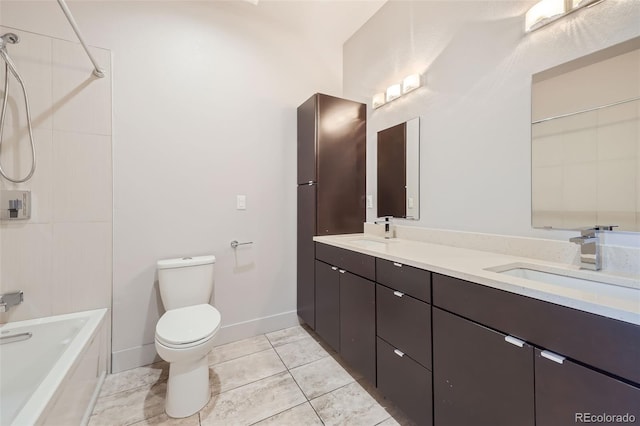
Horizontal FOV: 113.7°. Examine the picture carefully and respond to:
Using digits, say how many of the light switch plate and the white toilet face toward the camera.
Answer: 2

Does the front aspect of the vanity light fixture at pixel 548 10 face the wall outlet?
no

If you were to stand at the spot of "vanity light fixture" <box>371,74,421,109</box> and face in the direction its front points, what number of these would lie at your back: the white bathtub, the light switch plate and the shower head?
0

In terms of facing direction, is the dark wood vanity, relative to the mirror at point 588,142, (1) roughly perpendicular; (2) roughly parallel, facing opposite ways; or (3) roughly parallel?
roughly parallel

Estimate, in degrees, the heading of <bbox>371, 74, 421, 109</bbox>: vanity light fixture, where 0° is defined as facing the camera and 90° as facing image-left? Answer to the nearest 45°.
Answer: approximately 45°

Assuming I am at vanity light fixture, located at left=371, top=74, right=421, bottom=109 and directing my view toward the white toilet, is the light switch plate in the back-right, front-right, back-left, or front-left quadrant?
front-right

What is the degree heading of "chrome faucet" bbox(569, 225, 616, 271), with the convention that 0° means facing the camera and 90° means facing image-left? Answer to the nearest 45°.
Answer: approximately 45°

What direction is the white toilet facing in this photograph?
toward the camera

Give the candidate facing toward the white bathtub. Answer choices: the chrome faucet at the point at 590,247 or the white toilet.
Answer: the chrome faucet

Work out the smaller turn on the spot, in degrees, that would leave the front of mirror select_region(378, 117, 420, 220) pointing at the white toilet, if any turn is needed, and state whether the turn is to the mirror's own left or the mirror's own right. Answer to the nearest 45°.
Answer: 0° — it already faces it

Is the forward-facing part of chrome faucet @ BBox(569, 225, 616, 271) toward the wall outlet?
no

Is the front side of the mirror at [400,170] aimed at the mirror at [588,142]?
no

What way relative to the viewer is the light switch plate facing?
toward the camera

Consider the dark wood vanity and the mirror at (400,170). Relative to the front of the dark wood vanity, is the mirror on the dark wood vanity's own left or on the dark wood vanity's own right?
on the dark wood vanity's own right

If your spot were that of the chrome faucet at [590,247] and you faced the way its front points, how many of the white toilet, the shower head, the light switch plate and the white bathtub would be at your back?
0

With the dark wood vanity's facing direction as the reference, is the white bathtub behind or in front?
in front

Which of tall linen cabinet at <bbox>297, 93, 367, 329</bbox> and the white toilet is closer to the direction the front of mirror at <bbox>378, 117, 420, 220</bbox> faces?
the white toilet

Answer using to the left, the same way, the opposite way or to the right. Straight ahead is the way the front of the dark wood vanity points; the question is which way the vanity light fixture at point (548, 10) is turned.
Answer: the same way

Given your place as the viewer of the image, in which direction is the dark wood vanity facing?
facing the viewer and to the left of the viewer
